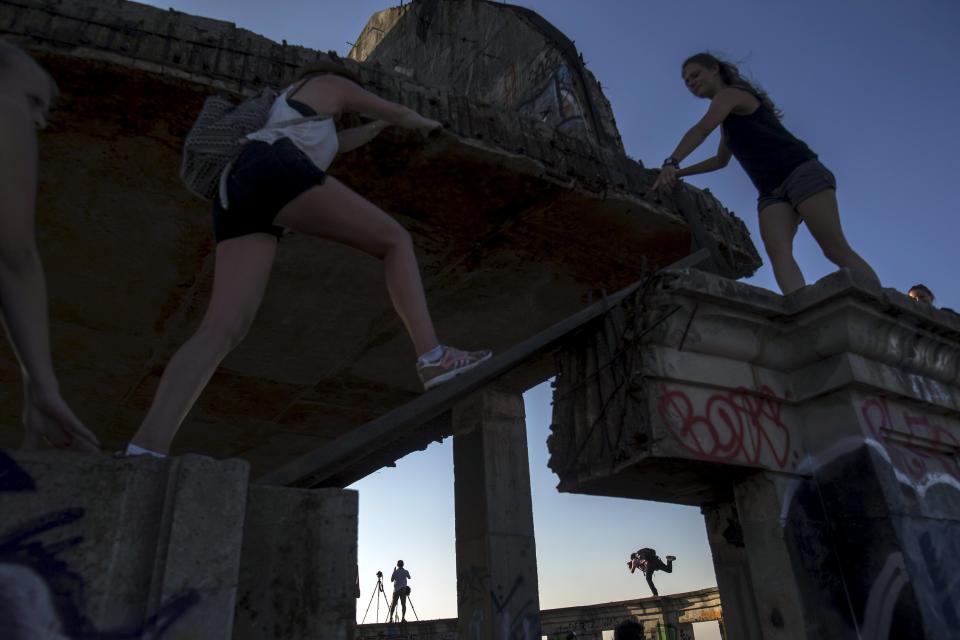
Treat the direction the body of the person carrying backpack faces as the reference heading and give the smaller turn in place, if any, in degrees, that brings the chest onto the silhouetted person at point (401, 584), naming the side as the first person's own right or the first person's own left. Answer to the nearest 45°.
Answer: approximately 90° to the first person's own left

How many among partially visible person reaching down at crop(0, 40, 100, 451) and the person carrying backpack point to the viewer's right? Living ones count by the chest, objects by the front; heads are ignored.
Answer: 2

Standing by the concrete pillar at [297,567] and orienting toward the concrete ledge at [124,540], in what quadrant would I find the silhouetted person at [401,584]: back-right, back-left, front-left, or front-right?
back-right

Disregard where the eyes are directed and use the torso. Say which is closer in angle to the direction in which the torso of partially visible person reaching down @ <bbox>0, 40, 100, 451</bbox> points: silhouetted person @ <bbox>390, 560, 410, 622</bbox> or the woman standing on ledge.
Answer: the woman standing on ledge

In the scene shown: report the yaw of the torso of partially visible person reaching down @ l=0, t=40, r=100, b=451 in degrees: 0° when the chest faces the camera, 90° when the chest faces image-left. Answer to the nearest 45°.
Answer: approximately 270°

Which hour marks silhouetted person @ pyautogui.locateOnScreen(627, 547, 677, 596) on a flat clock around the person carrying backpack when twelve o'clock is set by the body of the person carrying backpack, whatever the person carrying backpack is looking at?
The silhouetted person is roughly at 10 o'clock from the person carrying backpack.

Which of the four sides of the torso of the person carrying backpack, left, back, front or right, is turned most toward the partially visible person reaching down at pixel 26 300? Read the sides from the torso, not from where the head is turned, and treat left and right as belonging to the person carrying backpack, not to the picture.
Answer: back

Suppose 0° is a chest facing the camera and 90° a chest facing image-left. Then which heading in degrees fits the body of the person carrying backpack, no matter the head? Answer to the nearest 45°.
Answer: approximately 270°

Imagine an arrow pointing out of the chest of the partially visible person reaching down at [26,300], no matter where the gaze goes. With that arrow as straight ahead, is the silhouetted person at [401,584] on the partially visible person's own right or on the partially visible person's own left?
on the partially visible person's own left

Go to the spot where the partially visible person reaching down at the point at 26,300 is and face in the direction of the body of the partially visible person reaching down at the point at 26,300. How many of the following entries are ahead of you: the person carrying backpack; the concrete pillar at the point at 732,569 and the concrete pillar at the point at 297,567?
3

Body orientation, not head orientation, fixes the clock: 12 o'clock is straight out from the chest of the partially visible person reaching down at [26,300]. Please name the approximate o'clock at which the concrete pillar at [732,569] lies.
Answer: The concrete pillar is roughly at 12 o'clock from the partially visible person reaching down.
